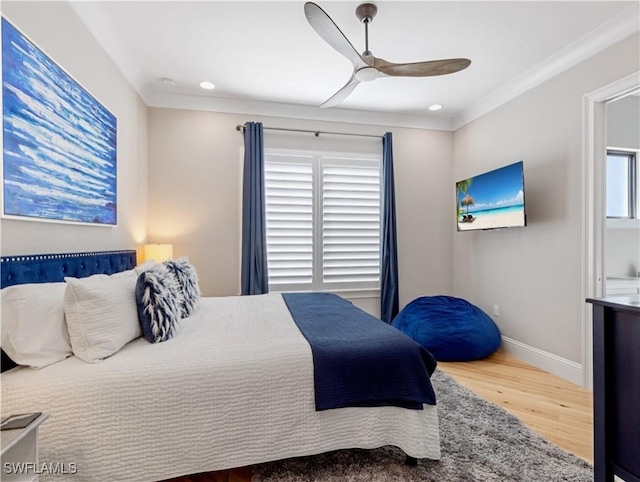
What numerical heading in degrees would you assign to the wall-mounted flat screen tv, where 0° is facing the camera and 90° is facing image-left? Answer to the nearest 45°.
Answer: approximately 45°

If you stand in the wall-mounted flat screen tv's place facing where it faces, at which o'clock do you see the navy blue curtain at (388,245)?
The navy blue curtain is roughly at 2 o'clock from the wall-mounted flat screen tv.

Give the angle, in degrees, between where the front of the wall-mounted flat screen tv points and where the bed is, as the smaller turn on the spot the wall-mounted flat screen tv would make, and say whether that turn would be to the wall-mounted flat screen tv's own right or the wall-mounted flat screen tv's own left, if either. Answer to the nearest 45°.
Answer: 0° — it already faces it

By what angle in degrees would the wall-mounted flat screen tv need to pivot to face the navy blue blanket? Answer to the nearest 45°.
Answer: approximately 45° to its left

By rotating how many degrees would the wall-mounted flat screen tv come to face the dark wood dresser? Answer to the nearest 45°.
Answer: approximately 45° to its left

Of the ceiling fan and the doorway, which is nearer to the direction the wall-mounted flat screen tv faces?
the ceiling fan

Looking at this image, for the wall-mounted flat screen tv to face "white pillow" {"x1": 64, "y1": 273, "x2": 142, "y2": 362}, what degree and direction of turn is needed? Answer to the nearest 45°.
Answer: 0° — it already faces it
